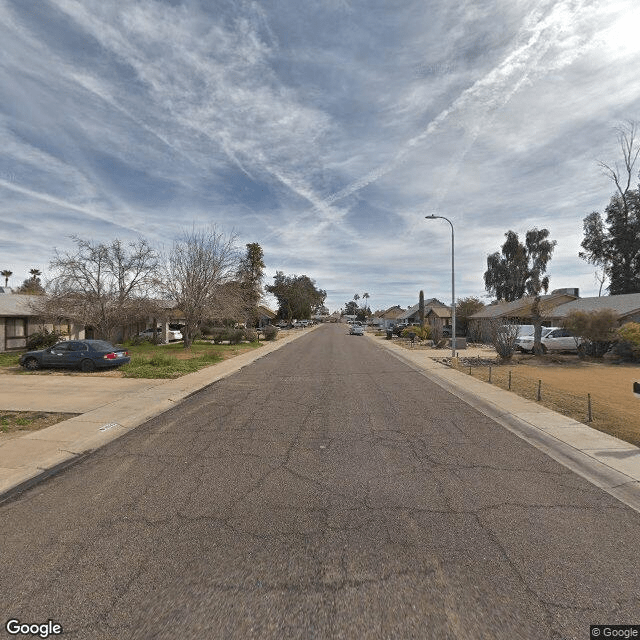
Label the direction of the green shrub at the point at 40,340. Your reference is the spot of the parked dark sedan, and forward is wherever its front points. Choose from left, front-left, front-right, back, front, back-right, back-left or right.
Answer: front-right

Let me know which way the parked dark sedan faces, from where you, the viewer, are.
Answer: facing away from the viewer and to the left of the viewer

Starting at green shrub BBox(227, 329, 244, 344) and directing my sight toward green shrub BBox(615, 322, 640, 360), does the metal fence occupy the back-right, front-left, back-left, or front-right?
front-right

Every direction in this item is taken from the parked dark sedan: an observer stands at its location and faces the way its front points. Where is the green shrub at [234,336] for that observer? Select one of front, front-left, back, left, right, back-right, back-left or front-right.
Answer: right

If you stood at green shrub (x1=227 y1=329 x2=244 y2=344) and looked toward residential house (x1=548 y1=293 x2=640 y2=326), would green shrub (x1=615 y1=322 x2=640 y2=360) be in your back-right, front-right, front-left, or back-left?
front-right

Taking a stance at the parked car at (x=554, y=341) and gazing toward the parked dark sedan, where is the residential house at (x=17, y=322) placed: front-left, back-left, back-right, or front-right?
front-right

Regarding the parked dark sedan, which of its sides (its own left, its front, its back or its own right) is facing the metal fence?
back

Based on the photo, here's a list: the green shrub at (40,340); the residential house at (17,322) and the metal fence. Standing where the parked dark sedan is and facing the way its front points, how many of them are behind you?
1

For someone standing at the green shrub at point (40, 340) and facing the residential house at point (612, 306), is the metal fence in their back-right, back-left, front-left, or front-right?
front-right

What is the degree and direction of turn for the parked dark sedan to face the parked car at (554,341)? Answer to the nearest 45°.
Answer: approximately 135° to its right

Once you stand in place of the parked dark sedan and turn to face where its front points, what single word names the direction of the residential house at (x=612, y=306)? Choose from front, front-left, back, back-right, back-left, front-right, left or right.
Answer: back-right
